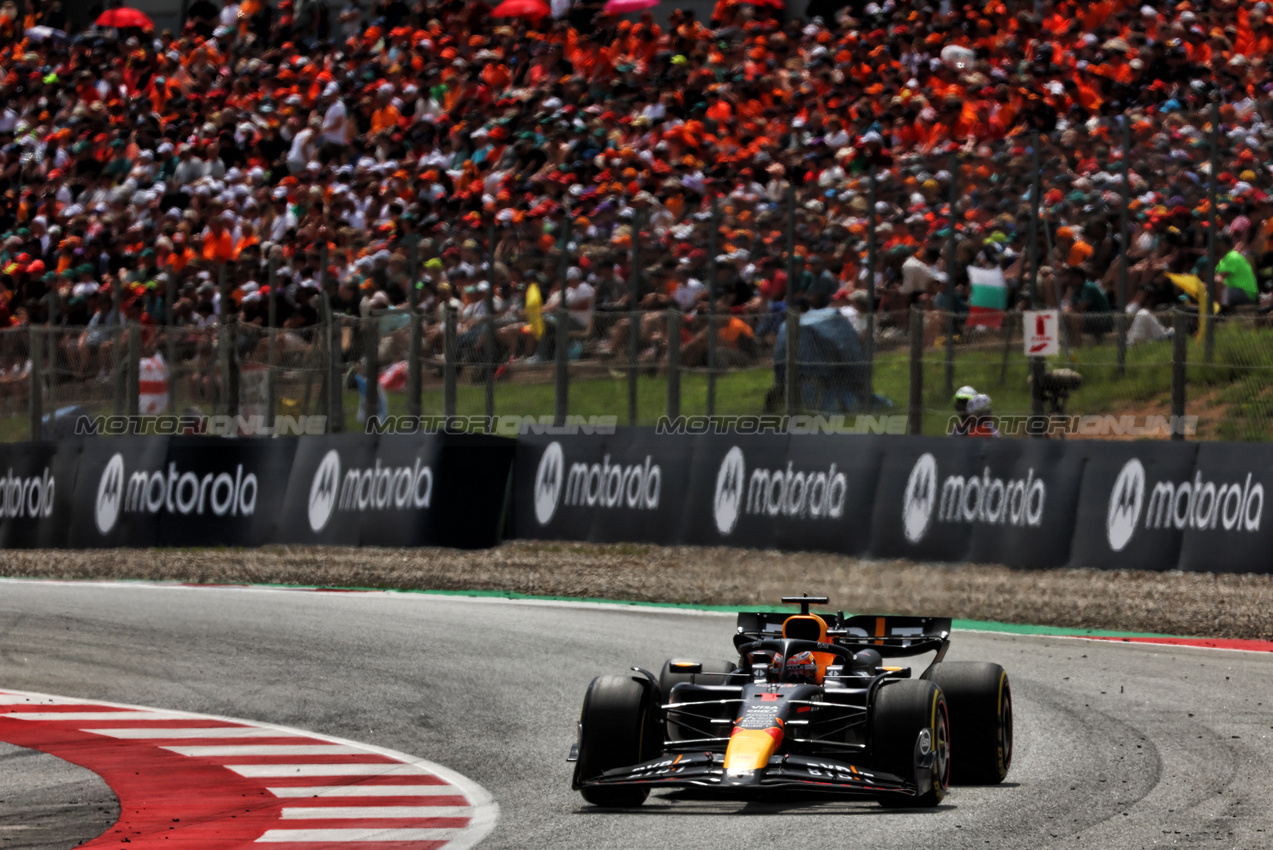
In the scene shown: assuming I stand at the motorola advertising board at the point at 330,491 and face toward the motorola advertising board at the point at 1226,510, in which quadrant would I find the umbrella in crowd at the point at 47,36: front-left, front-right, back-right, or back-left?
back-left

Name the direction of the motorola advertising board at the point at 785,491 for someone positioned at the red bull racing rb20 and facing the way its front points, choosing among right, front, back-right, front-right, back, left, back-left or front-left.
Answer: back

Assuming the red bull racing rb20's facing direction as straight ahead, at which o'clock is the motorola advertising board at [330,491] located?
The motorola advertising board is roughly at 5 o'clock from the red bull racing rb20.

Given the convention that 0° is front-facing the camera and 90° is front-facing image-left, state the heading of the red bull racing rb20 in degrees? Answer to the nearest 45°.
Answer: approximately 0°

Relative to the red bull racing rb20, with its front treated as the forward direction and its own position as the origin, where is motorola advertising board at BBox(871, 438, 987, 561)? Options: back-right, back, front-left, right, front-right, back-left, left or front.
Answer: back

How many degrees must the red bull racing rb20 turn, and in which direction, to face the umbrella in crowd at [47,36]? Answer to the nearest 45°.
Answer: approximately 135° to its right

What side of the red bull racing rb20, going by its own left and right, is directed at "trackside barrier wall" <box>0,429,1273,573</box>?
back

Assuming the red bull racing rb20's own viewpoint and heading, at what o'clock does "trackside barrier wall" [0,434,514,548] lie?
The trackside barrier wall is roughly at 5 o'clock from the red bull racing rb20.

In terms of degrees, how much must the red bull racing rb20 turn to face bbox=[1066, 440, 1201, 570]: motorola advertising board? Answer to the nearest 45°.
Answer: approximately 180°

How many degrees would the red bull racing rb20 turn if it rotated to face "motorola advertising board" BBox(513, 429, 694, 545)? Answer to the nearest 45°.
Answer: approximately 180°

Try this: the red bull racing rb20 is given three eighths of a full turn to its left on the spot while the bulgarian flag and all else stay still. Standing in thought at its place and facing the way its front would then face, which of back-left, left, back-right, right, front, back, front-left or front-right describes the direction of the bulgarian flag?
front-left
